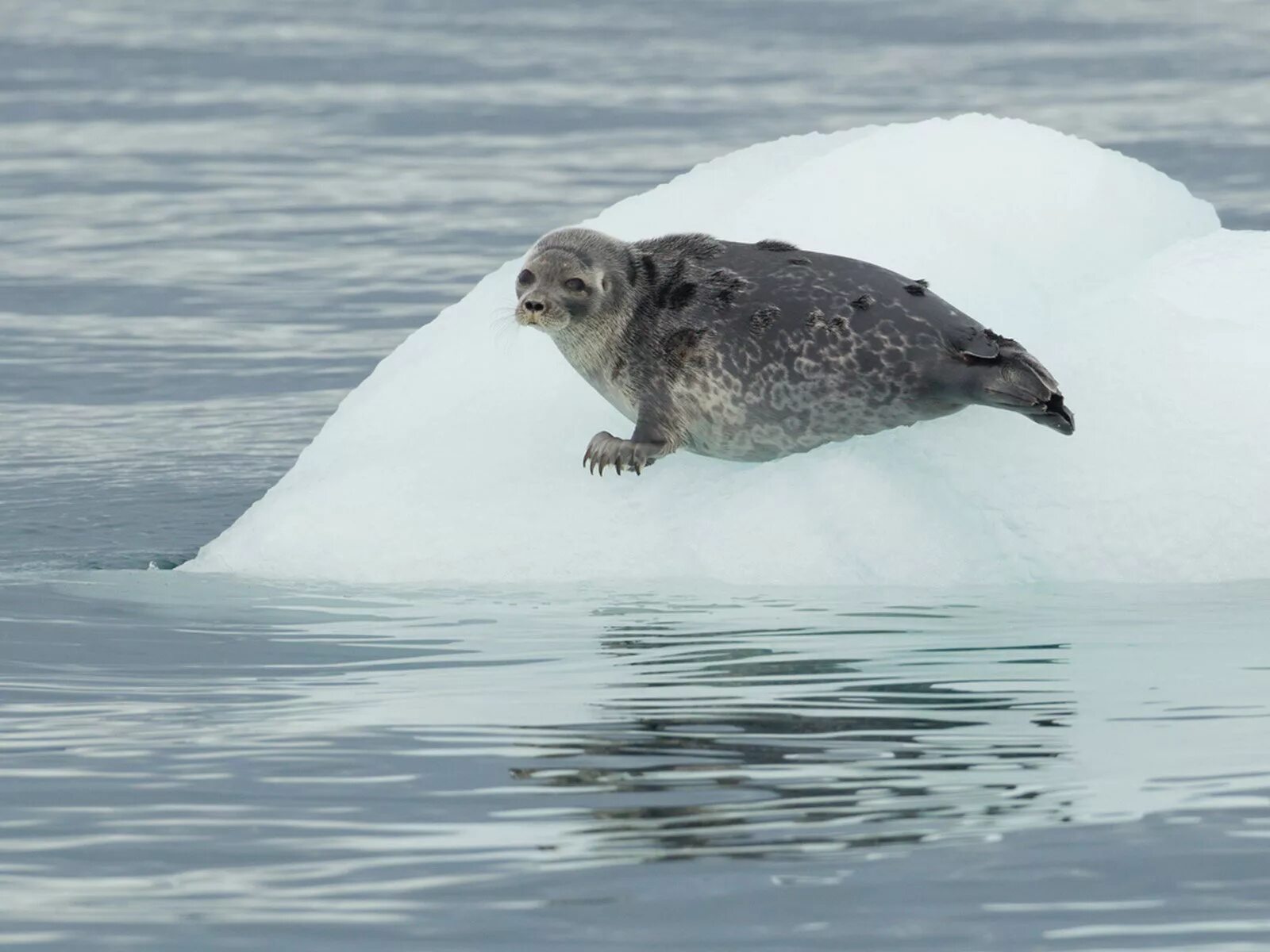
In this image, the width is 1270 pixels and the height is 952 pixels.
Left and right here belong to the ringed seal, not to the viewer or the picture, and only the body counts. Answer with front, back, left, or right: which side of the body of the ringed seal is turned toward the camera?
left
